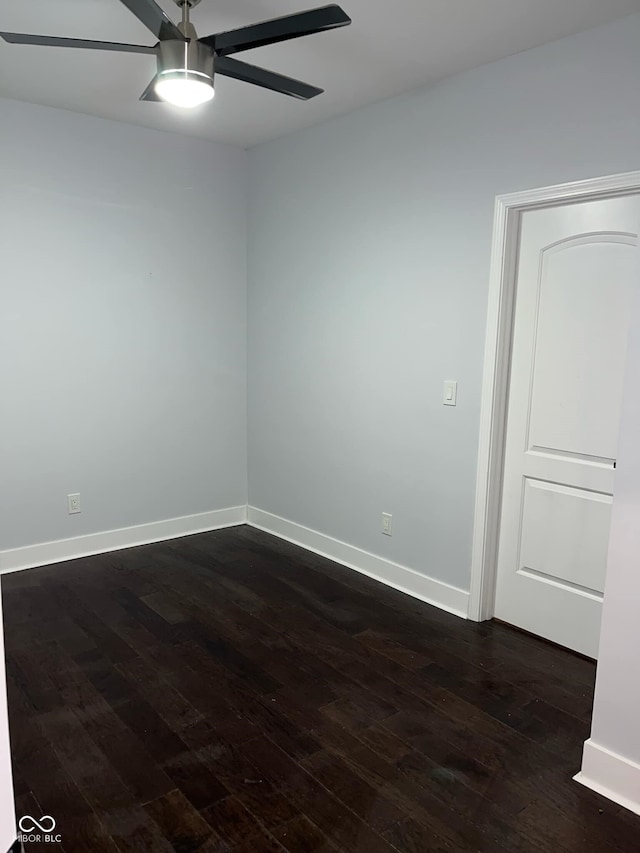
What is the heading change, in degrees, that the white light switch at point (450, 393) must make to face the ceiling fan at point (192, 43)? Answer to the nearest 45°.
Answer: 0° — it already faces it

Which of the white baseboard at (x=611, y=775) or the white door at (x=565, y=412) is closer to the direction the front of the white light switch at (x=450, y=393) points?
the white baseboard

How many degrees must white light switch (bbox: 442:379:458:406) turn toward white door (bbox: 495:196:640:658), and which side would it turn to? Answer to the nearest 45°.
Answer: approximately 90° to its left

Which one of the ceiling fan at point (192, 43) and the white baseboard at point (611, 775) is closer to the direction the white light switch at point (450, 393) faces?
the ceiling fan

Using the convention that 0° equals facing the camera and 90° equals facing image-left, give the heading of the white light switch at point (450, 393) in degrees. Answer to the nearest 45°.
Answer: approximately 45°
